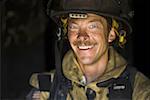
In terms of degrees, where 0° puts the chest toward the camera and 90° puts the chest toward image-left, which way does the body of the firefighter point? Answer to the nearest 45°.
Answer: approximately 0°
